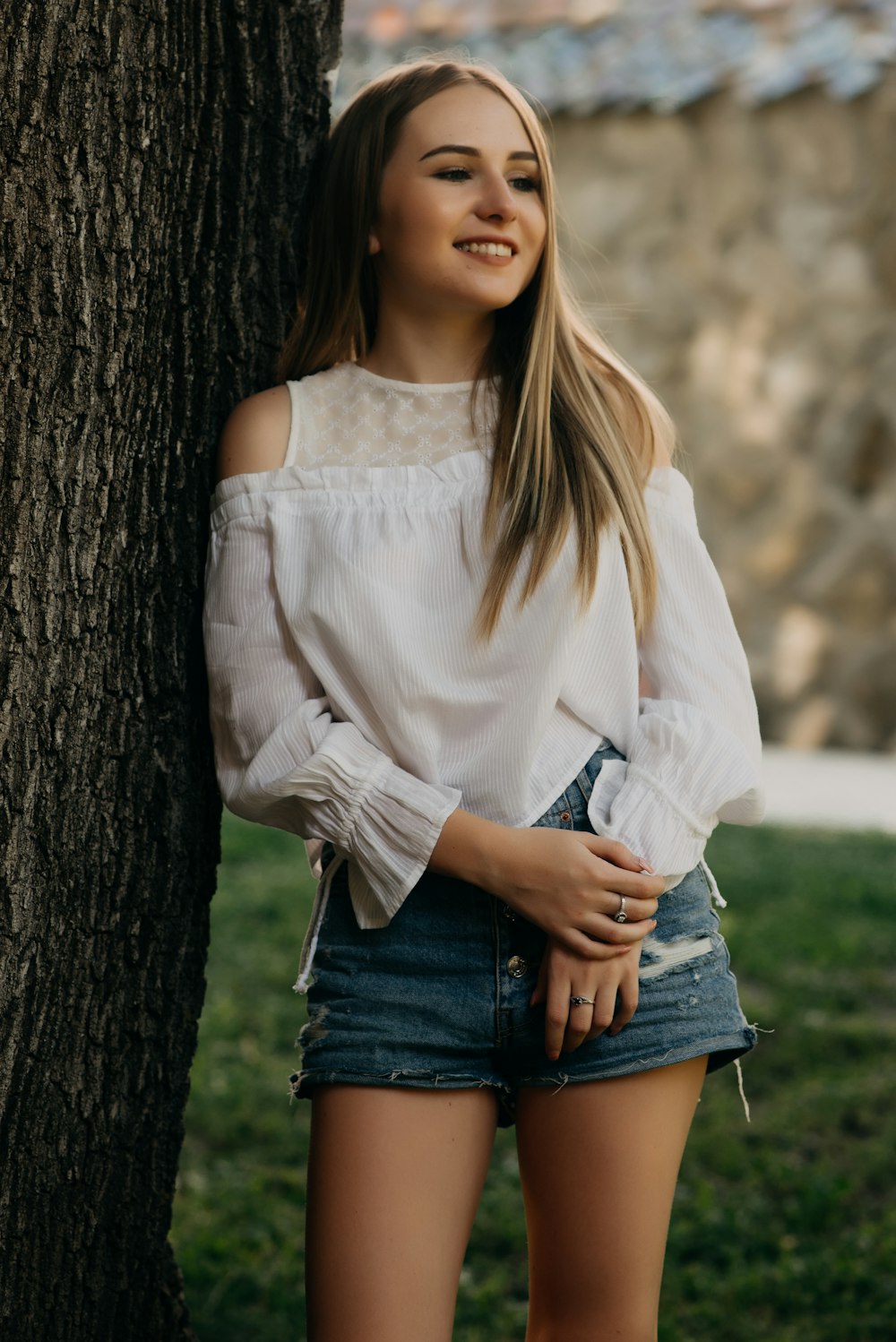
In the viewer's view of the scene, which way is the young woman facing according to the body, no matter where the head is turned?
toward the camera

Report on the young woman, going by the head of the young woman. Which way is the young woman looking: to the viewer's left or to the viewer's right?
to the viewer's right
